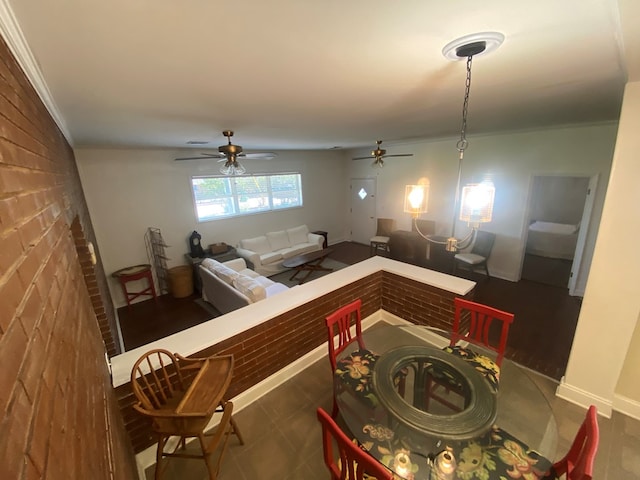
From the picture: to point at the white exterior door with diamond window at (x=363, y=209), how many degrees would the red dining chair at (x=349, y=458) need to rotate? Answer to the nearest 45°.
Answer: approximately 45° to its left

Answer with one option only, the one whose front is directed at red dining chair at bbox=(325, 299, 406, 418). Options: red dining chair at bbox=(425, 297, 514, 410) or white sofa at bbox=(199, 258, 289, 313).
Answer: red dining chair at bbox=(425, 297, 514, 410)

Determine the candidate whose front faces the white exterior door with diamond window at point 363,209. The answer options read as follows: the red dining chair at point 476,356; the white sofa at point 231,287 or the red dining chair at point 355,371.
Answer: the white sofa

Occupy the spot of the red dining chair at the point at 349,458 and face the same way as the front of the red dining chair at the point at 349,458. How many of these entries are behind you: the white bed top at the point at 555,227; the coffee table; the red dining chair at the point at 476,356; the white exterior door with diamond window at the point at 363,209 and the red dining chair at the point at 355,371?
0

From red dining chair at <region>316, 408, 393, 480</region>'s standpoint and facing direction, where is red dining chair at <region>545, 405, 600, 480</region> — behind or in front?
in front

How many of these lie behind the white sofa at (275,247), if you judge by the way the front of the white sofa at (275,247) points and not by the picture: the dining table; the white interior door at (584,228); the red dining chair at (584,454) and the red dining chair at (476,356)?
0

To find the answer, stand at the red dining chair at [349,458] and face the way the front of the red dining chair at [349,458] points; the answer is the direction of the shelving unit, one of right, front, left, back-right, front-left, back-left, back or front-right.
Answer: left

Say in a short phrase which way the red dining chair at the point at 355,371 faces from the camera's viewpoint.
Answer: facing the viewer and to the right of the viewer

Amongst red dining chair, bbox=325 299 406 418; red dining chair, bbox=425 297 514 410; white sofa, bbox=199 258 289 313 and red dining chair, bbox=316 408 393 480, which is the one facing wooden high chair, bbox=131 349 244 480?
red dining chair, bbox=425 297 514 410

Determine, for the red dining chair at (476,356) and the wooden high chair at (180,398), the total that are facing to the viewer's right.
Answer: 1

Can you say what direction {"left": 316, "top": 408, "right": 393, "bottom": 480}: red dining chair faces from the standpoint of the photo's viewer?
facing away from the viewer and to the right of the viewer

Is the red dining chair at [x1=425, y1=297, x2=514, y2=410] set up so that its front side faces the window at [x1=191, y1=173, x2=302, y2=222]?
no

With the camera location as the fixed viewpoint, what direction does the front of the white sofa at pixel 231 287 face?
facing away from the viewer and to the right of the viewer

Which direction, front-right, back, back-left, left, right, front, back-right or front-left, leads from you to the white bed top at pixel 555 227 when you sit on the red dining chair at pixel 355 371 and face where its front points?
left

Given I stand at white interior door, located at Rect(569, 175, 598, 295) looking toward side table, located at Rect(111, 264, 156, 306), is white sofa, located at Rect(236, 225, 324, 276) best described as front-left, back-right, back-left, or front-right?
front-right

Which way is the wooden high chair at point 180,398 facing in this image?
to the viewer's right

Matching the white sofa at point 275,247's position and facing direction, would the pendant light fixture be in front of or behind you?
in front

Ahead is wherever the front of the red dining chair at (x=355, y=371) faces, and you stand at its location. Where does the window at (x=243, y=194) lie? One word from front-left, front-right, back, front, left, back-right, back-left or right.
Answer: back
